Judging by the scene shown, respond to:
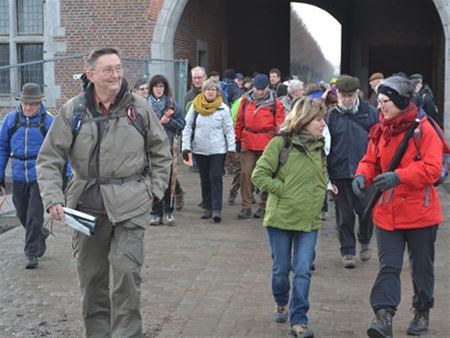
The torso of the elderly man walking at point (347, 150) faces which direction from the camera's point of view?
toward the camera

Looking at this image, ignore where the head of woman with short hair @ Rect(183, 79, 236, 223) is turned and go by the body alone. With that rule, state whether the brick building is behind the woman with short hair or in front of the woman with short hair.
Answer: behind

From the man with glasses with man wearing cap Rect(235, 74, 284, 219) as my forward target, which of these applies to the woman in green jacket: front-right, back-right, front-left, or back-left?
front-right

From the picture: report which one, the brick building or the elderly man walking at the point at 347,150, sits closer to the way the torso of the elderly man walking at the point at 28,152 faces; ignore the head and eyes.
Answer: the elderly man walking

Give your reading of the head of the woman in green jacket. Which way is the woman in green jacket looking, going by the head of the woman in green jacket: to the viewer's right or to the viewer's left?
to the viewer's right

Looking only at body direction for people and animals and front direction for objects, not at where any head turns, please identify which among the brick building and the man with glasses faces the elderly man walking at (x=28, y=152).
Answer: the brick building

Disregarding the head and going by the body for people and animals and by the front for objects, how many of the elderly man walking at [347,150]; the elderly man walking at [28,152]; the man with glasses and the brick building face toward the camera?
4

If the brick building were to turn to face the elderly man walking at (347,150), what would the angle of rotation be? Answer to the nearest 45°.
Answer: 0° — it already faces them

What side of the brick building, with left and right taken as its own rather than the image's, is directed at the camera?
front

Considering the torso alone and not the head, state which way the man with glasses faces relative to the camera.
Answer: toward the camera

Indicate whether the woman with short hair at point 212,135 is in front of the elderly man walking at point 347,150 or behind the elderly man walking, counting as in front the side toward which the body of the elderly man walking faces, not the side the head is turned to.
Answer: behind

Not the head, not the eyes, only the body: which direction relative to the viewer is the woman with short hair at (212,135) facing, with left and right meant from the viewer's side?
facing the viewer

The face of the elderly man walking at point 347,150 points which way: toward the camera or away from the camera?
toward the camera

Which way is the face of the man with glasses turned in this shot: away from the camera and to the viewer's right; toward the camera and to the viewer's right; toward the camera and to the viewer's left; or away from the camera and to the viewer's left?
toward the camera and to the viewer's right

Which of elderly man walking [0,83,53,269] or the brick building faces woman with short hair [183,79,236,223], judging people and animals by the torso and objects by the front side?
the brick building

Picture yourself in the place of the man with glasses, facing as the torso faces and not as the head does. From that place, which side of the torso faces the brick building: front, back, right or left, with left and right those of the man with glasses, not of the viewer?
back

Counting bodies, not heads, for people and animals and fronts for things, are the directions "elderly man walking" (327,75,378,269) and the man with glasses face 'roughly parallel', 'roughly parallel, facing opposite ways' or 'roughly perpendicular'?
roughly parallel

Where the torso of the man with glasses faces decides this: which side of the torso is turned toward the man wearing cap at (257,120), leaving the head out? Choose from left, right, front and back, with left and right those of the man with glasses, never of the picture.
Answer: back

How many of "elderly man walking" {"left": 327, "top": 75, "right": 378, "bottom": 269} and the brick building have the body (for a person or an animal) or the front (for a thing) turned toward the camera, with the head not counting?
2
